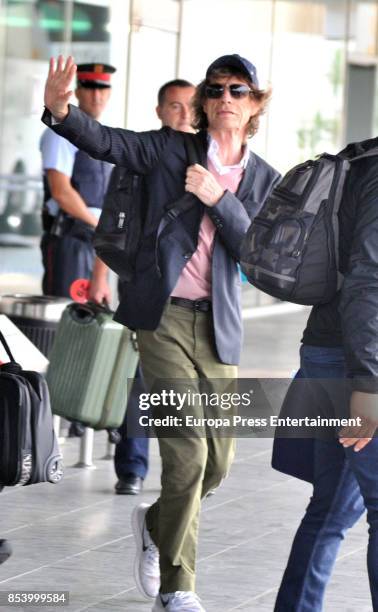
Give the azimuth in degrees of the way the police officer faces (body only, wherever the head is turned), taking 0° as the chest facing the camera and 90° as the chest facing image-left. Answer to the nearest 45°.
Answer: approximately 315°

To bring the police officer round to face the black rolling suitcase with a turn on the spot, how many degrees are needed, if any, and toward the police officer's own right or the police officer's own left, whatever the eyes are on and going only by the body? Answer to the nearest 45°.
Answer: approximately 45° to the police officer's own right
